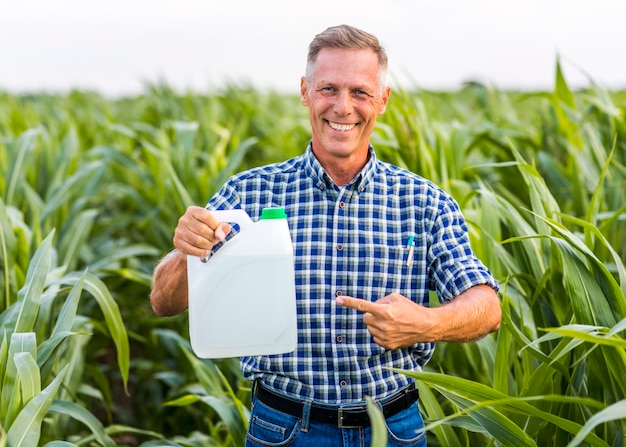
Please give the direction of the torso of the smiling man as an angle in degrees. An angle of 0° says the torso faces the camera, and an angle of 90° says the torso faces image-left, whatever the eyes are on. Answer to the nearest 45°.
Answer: approximately 0°
